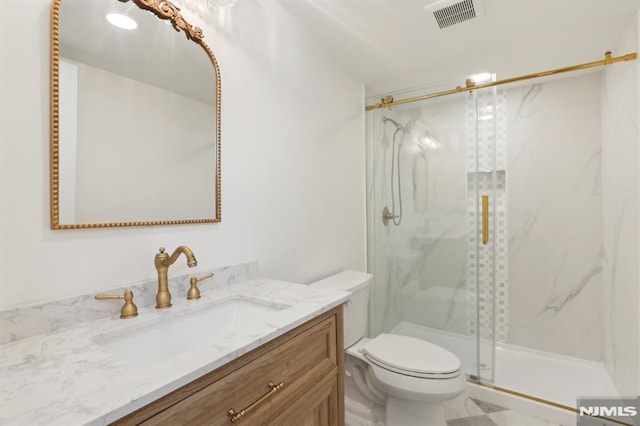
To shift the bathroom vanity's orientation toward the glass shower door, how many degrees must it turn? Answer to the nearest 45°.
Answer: approximately 90° to its left

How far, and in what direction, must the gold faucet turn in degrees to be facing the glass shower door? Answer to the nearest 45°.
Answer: approximately 45° to its left

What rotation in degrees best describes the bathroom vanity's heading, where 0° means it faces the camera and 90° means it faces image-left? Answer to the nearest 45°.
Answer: approximately 315°

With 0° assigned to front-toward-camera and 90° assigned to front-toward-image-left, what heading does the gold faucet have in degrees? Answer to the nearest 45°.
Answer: approximately 315°

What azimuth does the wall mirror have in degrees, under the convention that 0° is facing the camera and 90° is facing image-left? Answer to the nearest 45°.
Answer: approximately 315°

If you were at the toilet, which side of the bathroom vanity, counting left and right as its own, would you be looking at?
left
